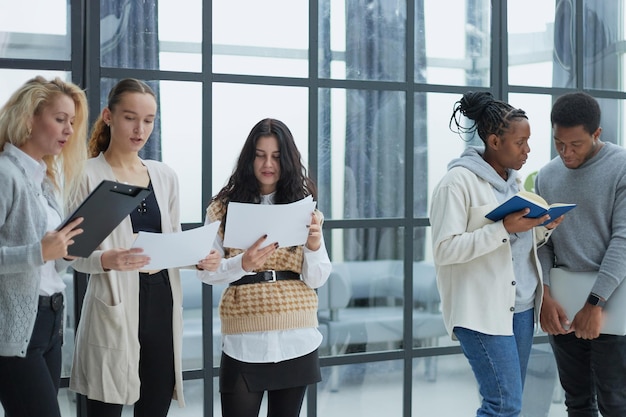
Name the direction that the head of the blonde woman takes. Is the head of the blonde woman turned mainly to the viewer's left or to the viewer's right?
to the viewer's right

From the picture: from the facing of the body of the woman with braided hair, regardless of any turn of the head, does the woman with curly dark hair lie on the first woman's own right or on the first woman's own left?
on the first woman's own right

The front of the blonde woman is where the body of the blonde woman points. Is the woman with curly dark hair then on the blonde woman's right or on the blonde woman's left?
on the blonde woman's left

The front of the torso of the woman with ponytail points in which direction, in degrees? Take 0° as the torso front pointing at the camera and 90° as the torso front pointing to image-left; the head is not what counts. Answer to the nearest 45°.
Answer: approximately 315°

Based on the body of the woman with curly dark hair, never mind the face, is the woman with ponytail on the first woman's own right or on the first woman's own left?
on the first woman's own right

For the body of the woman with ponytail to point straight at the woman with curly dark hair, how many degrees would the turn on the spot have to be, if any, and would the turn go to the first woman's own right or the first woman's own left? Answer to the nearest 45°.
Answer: approximately 45° to the first woman's own left
